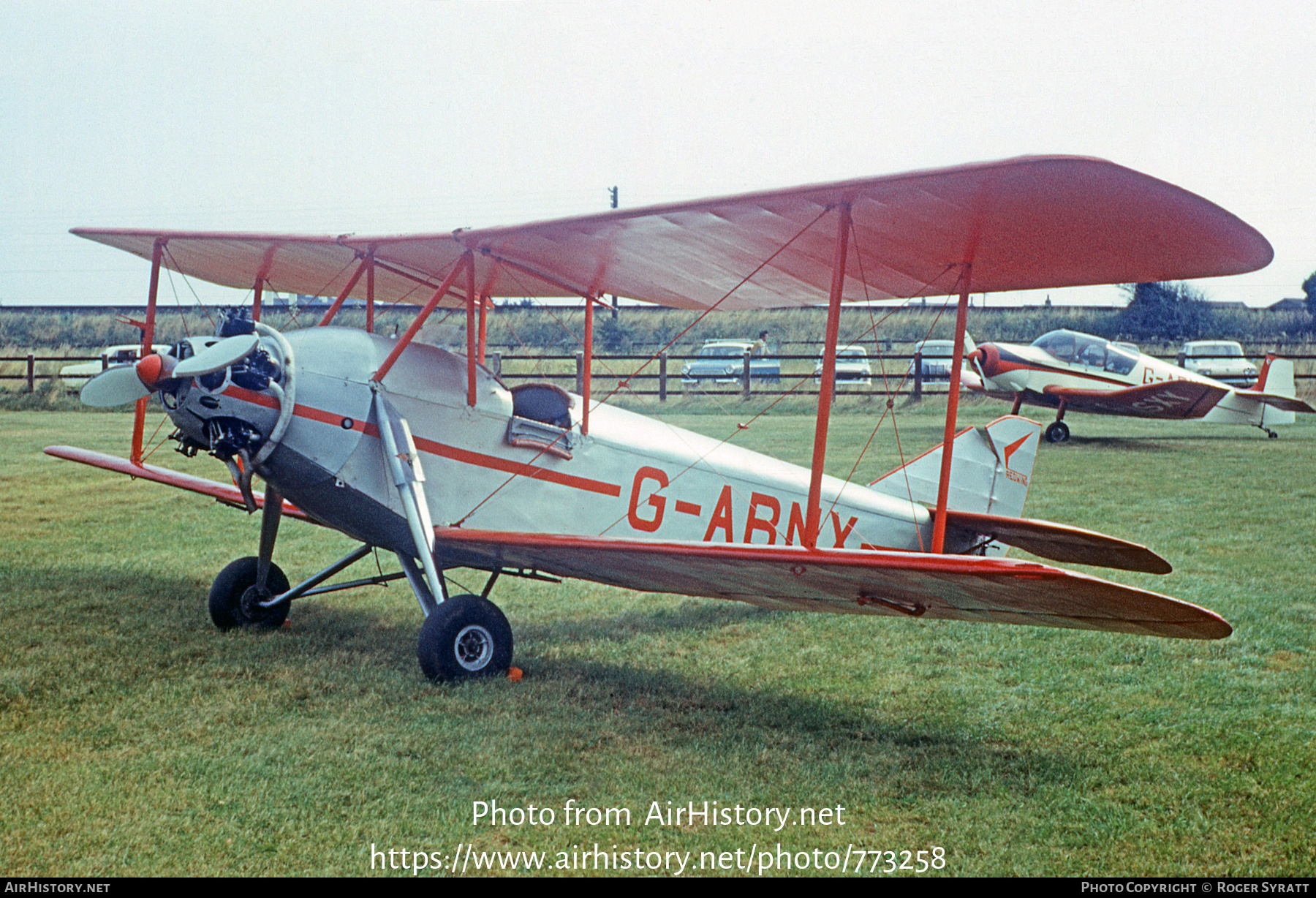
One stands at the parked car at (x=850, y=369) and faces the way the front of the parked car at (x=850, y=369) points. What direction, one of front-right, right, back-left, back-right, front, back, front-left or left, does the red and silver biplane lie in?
front

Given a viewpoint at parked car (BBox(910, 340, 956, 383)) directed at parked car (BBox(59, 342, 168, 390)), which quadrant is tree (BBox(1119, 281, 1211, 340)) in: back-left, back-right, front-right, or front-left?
back-right

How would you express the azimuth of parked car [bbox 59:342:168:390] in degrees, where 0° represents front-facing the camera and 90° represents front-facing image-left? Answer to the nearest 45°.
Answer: approximately 90°

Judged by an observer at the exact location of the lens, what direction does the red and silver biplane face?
facing the viewer and to the left of the viewer

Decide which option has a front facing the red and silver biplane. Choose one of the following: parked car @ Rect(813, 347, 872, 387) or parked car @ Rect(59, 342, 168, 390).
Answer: parked car @ Rect(813, 347, 872, 387)

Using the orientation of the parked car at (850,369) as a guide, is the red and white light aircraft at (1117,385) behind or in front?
in front

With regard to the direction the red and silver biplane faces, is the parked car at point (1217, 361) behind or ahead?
behind

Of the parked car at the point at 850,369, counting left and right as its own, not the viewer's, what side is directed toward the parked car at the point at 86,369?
right

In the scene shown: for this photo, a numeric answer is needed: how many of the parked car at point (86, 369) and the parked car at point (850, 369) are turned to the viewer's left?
1

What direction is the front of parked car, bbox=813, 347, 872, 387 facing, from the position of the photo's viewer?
facing the viewer
